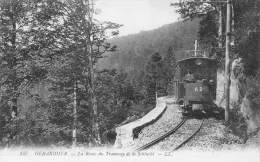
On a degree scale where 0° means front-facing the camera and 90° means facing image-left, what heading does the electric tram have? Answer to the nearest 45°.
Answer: approximately 0°
